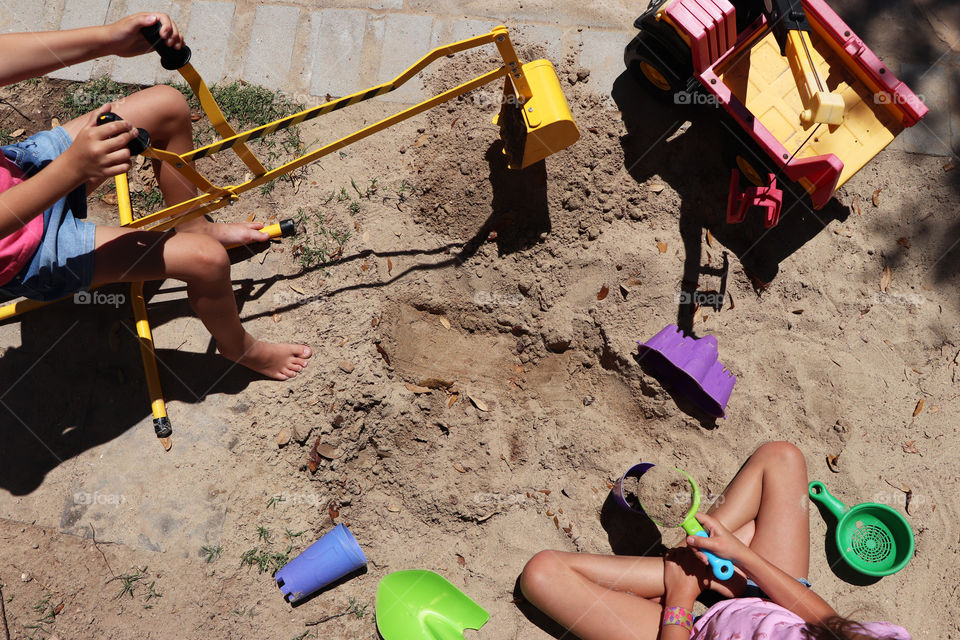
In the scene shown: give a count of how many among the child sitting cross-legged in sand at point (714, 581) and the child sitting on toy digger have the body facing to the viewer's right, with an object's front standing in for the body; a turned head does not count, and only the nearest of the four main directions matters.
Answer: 1

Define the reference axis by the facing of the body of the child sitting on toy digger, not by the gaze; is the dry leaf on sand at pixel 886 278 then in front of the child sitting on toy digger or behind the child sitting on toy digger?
in front

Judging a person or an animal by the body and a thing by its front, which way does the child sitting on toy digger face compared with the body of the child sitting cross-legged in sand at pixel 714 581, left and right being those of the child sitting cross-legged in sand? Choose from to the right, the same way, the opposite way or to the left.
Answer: to the right

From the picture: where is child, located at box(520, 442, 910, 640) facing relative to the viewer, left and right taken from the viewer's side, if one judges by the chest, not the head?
facing away from the viewer and to the left of the viewer

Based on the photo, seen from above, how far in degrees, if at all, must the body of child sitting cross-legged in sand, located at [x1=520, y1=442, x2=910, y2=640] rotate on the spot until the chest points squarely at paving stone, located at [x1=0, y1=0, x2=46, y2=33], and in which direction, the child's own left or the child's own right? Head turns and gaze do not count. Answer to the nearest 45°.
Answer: approximately 45° to the child's own left

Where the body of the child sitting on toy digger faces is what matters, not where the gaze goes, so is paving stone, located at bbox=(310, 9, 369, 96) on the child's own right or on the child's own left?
on the child's own left

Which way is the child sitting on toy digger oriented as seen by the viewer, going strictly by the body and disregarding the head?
to the viewer's right

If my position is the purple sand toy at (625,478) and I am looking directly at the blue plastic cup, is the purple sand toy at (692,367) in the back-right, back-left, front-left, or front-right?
back-right

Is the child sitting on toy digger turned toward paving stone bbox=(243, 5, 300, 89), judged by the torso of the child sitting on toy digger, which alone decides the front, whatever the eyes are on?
no

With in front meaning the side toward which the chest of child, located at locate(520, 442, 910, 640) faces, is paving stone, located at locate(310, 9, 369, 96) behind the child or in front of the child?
in front
